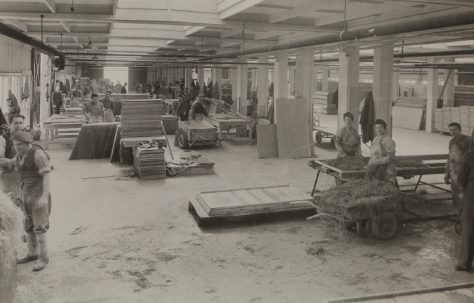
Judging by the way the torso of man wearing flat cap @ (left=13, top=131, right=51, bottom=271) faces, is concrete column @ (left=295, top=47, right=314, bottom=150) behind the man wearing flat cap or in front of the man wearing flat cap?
behind

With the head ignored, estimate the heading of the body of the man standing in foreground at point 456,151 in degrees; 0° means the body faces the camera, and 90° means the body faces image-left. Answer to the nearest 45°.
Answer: approximately 45°

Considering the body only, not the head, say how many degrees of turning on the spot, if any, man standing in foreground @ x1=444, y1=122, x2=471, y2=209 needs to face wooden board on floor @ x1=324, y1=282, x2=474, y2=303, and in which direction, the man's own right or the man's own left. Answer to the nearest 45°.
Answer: approximately 45° to the man's own left

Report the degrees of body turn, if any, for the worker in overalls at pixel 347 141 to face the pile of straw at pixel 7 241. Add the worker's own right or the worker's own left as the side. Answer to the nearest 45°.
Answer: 0° — they already face it

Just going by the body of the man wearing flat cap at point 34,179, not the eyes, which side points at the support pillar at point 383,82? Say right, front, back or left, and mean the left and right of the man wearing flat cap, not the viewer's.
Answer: back

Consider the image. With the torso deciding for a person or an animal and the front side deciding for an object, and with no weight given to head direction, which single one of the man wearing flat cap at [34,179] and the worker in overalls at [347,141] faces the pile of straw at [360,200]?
the worker in overalls

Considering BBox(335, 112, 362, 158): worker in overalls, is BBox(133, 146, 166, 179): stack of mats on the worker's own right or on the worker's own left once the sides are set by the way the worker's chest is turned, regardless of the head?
on the worker's own right

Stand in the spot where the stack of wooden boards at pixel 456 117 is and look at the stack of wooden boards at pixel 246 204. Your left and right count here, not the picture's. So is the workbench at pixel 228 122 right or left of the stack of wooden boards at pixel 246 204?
right

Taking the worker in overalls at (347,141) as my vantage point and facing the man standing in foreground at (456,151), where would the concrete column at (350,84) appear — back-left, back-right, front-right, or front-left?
back-left

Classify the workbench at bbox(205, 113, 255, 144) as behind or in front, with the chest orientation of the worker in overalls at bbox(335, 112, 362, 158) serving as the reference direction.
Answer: behind

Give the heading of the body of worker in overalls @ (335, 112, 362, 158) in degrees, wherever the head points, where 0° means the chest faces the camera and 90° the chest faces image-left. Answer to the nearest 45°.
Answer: approximately 0°
